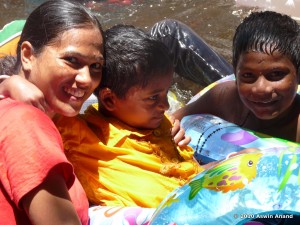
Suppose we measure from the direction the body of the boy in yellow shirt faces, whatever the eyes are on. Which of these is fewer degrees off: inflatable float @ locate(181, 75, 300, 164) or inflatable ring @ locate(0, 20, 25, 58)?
the inflatable float

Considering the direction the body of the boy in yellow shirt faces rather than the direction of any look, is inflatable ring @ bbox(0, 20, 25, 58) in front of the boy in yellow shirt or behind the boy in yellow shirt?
behind

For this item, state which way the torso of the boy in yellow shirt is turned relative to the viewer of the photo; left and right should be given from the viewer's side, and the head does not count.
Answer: facing the viewer and to the right of the viewer

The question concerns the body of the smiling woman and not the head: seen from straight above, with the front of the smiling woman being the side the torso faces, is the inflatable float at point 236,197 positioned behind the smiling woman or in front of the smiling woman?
in front

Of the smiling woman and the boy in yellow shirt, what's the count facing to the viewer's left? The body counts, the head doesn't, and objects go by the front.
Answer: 0
